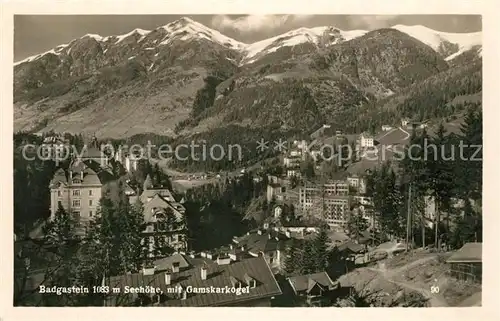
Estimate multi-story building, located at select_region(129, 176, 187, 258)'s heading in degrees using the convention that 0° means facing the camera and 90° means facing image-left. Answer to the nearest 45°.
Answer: approximately 0°

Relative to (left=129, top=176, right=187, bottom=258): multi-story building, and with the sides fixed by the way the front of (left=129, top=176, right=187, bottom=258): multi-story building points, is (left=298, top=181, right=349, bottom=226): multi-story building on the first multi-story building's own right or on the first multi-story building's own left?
on the first multi-story building's own left

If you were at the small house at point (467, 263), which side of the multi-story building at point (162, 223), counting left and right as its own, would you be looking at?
left

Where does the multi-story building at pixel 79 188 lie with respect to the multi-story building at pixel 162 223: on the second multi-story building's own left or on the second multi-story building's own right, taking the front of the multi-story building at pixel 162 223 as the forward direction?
on the second multi-story building's own right

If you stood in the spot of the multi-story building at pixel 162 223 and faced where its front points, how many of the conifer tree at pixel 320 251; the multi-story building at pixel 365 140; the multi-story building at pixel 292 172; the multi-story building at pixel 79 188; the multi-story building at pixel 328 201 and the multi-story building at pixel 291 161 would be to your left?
5

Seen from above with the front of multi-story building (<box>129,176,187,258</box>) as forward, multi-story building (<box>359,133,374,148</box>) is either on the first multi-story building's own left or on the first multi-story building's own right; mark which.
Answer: on the first multi-story building's own left
